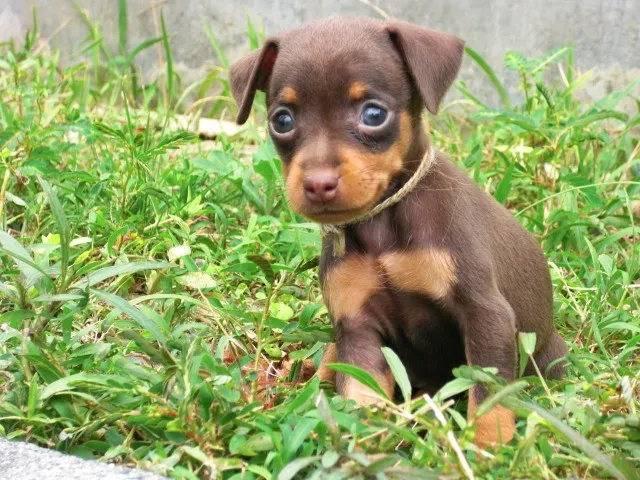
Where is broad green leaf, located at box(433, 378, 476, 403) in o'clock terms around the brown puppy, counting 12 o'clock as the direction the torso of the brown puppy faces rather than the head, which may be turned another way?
The broad green leaf is roughly at 10 o'clock from the brown puppy.

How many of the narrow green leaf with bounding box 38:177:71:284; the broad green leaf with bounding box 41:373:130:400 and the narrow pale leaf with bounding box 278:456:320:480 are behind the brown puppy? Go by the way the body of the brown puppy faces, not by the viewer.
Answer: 0

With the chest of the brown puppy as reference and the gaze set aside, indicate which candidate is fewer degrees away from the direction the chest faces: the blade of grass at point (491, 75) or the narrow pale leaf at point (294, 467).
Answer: the narrow pale leaf

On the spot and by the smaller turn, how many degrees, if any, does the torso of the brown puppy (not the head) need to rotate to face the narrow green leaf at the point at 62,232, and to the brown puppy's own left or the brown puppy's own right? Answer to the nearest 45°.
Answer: approximately 45° to the brown puppy's own right

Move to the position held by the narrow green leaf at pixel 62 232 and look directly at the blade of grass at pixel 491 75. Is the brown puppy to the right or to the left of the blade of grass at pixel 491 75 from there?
right

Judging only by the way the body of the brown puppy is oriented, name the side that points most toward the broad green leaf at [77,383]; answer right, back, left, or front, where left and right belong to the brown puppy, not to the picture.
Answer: front

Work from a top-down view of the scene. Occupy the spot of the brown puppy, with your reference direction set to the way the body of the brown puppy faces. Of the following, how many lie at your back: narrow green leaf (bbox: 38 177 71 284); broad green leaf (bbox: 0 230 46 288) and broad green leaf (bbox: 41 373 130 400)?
0

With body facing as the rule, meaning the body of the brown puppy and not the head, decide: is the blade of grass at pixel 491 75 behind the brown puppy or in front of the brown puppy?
behind

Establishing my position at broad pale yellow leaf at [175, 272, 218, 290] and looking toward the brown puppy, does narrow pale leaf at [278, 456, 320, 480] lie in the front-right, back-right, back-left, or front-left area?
front-right

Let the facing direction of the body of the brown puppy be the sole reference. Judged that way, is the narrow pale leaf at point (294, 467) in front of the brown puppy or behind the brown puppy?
in front

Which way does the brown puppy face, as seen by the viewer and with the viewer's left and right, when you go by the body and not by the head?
facing the viewer and to the left of the viewer

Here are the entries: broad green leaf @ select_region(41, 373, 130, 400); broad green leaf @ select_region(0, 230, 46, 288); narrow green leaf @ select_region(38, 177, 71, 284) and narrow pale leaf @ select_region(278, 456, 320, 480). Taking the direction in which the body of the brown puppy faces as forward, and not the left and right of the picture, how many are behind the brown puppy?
0

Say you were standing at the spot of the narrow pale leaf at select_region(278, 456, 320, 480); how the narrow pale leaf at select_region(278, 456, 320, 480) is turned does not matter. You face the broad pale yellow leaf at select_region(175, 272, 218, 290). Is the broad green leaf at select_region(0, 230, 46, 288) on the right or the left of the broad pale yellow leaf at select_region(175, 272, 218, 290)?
left

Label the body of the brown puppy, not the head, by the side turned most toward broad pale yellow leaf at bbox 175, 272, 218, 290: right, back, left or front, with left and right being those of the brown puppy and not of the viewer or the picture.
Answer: right
